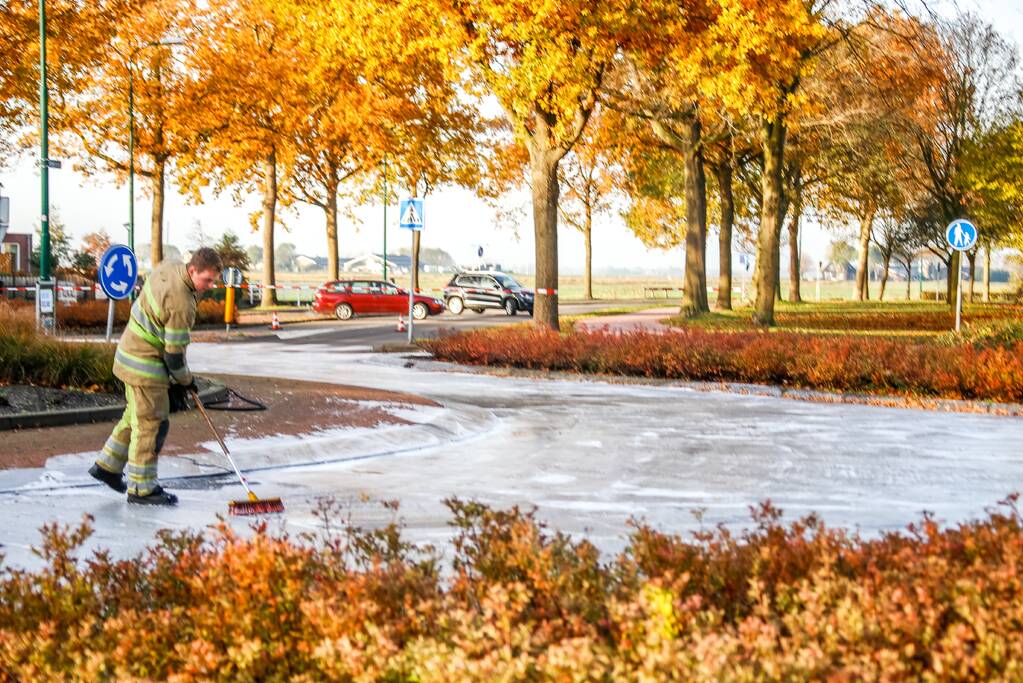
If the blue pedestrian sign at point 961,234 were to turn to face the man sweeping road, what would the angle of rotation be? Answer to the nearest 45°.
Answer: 0° — it already faces them

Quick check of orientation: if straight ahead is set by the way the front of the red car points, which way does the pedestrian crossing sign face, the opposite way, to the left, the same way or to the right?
to the right

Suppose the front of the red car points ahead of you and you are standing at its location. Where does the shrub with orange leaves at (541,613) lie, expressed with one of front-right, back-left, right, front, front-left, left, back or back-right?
right

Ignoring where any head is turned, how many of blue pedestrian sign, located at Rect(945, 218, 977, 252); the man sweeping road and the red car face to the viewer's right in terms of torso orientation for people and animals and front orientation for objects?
2

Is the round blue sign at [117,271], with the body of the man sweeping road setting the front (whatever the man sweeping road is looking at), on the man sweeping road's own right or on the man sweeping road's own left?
on the man sweeping road's own left

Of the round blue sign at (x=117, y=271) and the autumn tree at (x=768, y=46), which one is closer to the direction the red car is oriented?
the autumn tree

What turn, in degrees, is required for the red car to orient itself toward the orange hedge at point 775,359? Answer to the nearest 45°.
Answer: approximately 90° to its right

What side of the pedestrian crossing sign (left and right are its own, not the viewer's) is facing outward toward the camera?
front

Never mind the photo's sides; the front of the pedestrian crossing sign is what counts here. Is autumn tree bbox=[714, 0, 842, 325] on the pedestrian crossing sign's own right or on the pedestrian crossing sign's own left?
on the pedestrian crossing sign's own left

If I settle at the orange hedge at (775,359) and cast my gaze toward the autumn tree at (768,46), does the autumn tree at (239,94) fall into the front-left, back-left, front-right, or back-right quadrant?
front-left

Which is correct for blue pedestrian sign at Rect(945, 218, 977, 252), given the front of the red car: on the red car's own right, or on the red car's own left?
on the red car's own right

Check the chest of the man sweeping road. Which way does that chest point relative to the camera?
to the viewer's right

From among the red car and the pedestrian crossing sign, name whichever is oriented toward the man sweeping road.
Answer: the pedestrian crossing sign

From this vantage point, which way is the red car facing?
to the viewer's right

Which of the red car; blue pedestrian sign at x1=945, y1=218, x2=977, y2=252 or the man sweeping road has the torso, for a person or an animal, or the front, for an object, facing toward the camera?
the blue pedestrian sign

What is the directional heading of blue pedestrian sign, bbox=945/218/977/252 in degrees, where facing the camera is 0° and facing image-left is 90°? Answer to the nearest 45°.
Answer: approximately 0°
